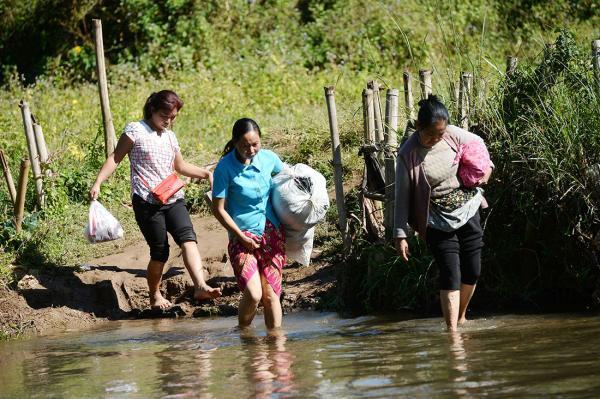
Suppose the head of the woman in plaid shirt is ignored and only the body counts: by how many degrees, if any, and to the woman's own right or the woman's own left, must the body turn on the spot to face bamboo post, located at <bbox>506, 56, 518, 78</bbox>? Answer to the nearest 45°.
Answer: approximately 45° to the woman's own left

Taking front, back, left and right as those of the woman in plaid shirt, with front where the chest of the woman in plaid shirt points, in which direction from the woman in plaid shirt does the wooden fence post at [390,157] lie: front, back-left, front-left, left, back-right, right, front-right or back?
front-left

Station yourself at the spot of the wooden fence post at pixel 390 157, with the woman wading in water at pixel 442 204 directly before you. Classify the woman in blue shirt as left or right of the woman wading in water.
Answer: right

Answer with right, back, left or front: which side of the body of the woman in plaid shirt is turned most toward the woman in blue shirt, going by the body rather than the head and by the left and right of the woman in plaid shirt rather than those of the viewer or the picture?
front

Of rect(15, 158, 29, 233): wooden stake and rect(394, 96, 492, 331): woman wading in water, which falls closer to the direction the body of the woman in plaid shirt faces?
the woman wading in water

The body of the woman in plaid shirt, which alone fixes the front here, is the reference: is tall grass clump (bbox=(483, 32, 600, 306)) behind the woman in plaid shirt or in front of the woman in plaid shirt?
in front

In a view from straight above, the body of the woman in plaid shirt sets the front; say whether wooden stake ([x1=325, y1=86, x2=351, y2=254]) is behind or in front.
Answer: in front

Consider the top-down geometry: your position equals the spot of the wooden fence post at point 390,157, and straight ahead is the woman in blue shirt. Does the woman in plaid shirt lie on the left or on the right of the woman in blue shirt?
right

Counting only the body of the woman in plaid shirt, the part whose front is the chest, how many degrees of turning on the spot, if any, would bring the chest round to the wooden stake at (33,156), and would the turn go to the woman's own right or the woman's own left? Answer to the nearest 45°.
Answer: approximately 180°

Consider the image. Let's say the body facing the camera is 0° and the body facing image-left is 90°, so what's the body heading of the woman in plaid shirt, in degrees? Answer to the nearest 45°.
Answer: approximately 315°

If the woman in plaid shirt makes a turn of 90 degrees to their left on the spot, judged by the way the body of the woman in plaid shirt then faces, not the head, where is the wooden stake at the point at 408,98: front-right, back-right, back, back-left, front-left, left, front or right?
front-right

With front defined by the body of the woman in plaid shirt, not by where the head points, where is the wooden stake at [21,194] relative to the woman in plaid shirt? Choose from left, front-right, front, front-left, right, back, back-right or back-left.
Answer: back

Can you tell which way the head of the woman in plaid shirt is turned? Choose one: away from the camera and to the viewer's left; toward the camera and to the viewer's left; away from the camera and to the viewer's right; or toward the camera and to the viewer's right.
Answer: toward the camera and to the viewer's right
